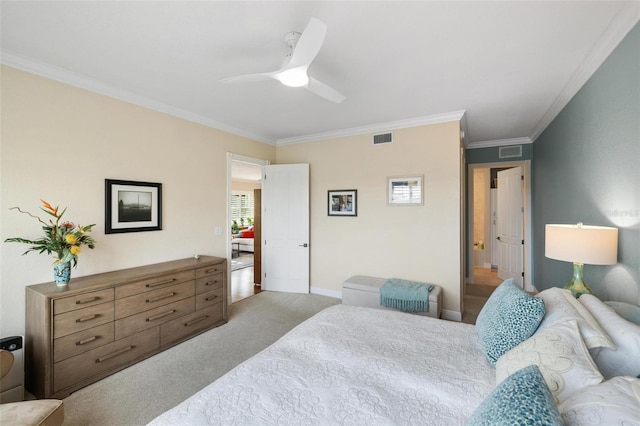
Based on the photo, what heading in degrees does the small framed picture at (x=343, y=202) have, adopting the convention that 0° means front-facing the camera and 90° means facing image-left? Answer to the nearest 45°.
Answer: approximately 0°

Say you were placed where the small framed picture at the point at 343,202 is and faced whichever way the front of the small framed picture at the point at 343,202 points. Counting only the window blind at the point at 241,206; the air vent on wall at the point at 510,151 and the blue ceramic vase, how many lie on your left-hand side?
1

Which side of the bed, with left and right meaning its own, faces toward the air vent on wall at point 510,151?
right

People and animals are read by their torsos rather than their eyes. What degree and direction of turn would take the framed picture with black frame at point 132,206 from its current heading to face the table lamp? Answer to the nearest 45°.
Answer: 0° — it already faces it

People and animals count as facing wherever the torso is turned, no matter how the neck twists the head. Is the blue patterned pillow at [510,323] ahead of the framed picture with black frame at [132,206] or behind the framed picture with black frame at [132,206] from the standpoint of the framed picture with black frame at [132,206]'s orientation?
ahead

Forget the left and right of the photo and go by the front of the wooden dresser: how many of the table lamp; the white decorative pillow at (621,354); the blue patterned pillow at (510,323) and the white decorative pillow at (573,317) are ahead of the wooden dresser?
4

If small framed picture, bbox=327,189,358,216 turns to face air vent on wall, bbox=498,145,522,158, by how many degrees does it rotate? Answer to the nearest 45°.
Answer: approximately 90° to its left

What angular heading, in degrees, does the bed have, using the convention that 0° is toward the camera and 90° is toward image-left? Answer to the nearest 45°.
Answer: approximately 90°

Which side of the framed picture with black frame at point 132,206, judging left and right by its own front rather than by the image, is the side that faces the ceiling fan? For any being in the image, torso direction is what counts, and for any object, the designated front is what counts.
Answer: front

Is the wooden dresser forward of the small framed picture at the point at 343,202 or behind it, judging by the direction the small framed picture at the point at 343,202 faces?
forward

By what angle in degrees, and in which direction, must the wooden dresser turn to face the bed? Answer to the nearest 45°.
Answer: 0° — it already faces it

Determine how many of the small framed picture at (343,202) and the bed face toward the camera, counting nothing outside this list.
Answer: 1
